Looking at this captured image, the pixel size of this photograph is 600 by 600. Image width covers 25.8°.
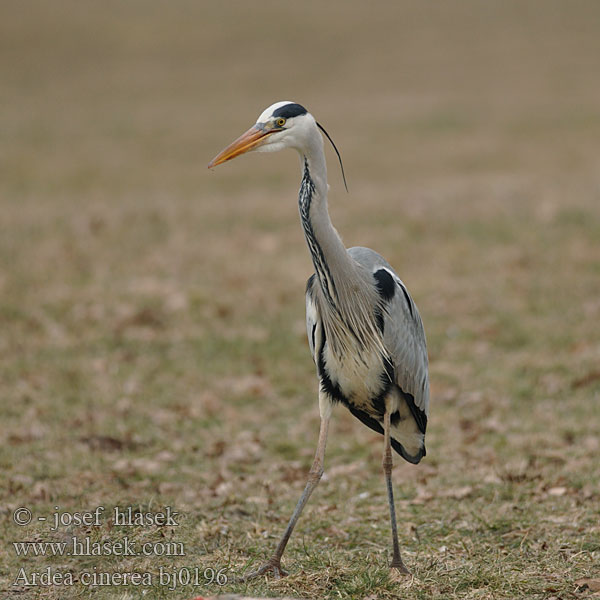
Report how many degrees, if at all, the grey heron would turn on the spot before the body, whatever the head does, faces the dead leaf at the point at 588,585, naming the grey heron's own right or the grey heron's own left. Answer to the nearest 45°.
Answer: approximately 90° to the grey heron's own left

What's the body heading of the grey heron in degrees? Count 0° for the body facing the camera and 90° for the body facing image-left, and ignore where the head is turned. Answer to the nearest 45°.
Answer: approximately 45°
